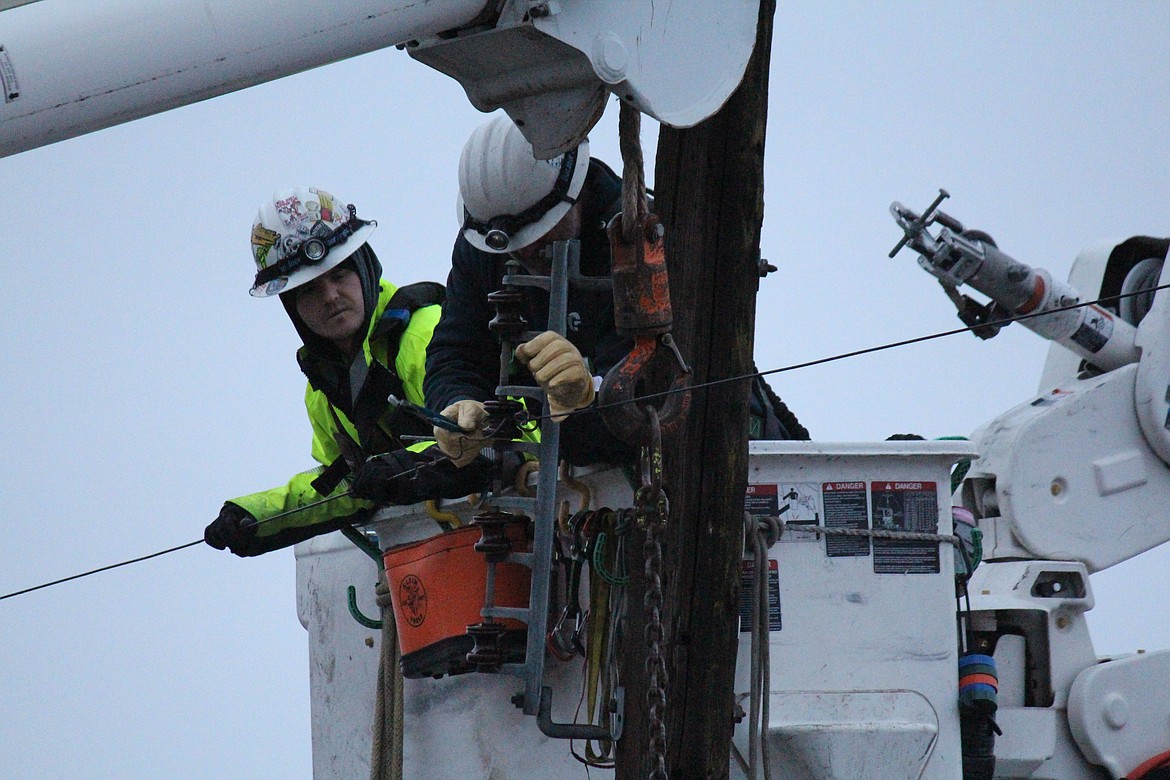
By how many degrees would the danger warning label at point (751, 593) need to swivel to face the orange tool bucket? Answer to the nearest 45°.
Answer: approximately 90° to its right

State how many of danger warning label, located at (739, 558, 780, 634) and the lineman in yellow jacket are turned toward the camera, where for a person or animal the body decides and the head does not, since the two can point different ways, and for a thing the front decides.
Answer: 2

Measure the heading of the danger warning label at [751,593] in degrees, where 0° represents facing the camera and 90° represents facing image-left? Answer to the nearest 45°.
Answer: approximately 0°

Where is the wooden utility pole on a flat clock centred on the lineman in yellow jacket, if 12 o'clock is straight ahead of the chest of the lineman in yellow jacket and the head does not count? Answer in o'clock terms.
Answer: The wooden utility pole is roughly at 9 o'clock from the lineman in yellow jacket.

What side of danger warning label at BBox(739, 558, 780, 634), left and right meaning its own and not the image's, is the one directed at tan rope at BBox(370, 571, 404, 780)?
right

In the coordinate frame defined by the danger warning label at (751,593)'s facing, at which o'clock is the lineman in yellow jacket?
The lineman in yellow jacket is roughly at 4 o'clock from the danger warning label.
